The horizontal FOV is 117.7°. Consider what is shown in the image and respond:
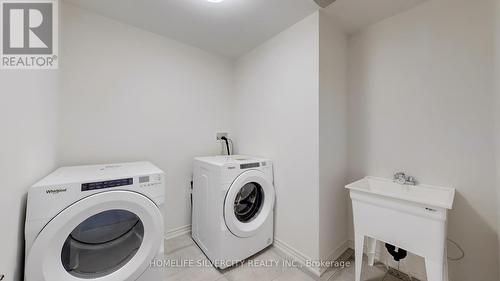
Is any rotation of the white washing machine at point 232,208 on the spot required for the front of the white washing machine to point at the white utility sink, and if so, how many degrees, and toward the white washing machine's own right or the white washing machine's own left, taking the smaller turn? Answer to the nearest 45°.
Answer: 0° — it already faces it

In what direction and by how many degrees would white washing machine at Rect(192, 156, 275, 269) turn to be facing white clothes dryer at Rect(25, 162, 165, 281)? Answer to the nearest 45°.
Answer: approximately 90° to its right

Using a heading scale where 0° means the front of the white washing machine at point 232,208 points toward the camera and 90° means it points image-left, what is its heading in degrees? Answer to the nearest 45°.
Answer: approximately 315°
